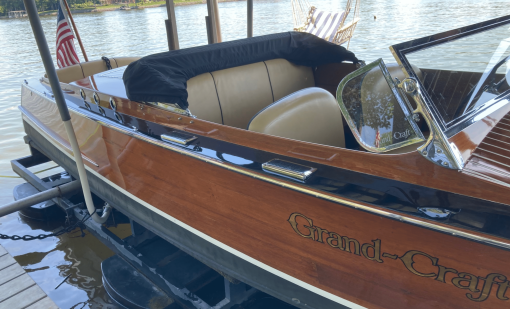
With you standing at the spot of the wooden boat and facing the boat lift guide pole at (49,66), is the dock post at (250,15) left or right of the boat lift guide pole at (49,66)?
right

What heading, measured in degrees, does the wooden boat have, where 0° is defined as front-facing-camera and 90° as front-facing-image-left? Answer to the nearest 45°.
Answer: approximately 315°

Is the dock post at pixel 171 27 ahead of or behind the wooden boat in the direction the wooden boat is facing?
behind

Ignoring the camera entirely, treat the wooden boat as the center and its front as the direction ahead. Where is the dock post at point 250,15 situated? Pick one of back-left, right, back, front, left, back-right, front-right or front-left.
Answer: back-left
